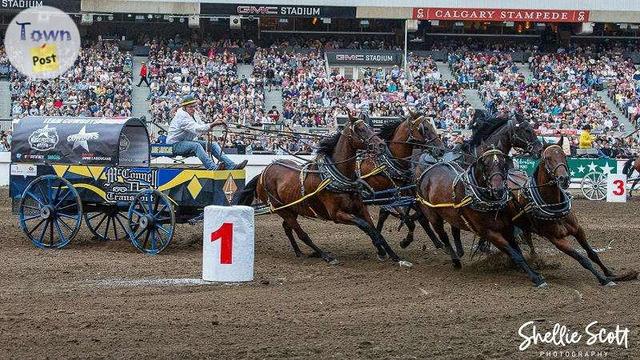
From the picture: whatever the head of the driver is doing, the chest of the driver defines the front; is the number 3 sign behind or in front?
in front

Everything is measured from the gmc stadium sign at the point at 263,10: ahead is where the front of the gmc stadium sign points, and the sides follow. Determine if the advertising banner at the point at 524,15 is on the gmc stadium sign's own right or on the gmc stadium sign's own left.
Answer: on the gmc stadium sign's own left

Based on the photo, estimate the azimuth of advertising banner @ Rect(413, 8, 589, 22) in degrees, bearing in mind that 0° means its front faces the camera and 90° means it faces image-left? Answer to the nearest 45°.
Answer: approximately 0°

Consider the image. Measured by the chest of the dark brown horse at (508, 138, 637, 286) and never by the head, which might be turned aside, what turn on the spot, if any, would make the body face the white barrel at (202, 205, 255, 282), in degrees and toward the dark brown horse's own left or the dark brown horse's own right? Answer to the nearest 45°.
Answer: approximately 135° to the dark brown horse's own right

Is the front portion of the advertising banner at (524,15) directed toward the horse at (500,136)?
yes

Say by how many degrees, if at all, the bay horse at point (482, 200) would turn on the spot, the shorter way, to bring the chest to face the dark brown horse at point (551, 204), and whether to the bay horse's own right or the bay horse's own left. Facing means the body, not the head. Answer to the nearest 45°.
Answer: approximately 45° to the bay horse's own left

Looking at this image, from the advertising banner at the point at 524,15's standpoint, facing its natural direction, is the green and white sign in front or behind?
in front

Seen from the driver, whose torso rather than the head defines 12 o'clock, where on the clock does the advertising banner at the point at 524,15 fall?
The advertising banner is roughly at 10 o'clock from the driver.

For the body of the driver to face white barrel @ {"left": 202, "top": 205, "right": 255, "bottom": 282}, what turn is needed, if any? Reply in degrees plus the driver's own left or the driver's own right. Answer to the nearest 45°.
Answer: approximately 90° to the driver's own right

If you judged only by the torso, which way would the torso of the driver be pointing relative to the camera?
to the viewer's right

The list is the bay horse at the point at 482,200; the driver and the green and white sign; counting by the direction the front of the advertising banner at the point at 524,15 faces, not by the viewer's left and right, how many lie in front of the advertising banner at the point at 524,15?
3

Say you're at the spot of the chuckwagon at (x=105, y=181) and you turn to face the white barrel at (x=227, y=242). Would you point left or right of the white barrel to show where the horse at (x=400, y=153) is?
left

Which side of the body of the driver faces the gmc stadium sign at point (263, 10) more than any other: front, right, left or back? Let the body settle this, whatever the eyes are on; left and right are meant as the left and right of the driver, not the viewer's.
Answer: left

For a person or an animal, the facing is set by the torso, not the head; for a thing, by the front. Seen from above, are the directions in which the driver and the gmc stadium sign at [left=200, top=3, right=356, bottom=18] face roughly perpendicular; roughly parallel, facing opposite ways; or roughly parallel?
roughly perpendicular
